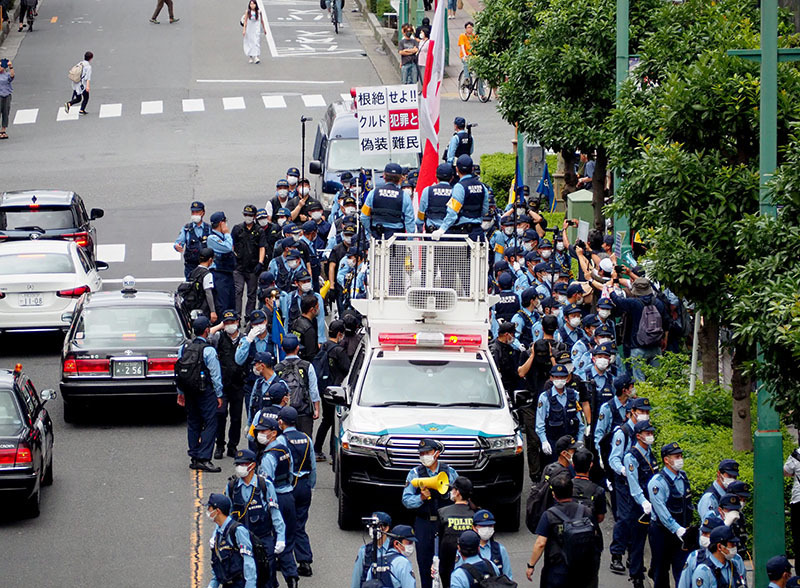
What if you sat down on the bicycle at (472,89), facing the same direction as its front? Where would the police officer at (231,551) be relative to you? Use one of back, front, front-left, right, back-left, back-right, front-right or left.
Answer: front-right

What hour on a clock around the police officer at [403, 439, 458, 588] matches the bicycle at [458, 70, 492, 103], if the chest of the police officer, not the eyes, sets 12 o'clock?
The bicycle is roughly at 6 o'clock from the police officer.

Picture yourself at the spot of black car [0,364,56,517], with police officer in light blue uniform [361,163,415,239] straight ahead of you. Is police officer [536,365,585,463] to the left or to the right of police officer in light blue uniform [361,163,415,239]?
right

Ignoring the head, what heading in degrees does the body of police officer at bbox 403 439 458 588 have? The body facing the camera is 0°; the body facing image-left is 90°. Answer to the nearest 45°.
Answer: approximately 0°

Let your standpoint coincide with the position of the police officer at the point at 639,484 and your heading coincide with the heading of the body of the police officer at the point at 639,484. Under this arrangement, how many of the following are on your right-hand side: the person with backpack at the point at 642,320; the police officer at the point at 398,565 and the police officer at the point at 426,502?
2

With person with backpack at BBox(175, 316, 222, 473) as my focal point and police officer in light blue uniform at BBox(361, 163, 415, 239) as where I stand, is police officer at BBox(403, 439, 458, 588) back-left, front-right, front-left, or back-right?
front-left

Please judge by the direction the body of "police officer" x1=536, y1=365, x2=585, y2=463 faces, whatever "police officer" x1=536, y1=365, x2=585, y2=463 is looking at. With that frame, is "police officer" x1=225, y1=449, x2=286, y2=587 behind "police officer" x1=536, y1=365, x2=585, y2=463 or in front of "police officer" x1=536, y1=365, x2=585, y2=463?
in front

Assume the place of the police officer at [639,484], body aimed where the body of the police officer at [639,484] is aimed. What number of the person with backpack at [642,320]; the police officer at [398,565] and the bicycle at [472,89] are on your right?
1

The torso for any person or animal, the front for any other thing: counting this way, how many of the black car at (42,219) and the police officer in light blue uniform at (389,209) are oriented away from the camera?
2

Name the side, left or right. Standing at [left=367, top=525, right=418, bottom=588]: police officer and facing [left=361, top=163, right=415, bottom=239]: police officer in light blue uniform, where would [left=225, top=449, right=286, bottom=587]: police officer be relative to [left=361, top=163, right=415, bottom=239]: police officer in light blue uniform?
left

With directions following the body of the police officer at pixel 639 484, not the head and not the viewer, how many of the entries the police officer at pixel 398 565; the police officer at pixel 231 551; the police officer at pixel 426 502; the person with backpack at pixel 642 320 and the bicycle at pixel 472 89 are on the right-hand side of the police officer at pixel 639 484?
3

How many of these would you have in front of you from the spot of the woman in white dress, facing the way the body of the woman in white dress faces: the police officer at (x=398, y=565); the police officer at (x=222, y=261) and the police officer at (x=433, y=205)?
3

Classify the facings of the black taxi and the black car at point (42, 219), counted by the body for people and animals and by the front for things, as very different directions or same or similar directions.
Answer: same or similar directions

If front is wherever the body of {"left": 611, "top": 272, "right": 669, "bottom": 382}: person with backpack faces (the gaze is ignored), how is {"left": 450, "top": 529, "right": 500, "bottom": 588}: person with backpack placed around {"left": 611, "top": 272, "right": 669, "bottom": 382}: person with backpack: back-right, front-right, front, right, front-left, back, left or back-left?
back-left

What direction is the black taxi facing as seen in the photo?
away from the camera
